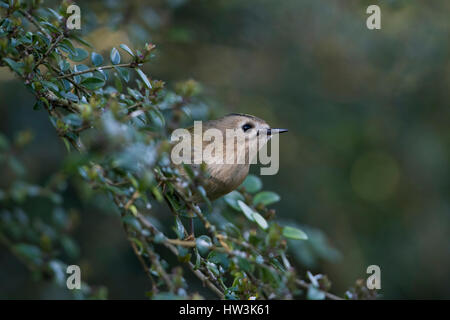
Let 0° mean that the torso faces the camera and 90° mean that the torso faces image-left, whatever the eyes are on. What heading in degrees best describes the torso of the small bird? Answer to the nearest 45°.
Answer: approximately 270°
